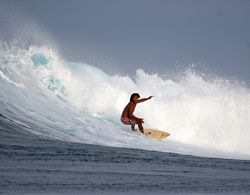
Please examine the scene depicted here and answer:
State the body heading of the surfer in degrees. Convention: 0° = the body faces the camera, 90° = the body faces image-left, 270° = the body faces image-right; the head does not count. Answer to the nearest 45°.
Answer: approximately 270°
